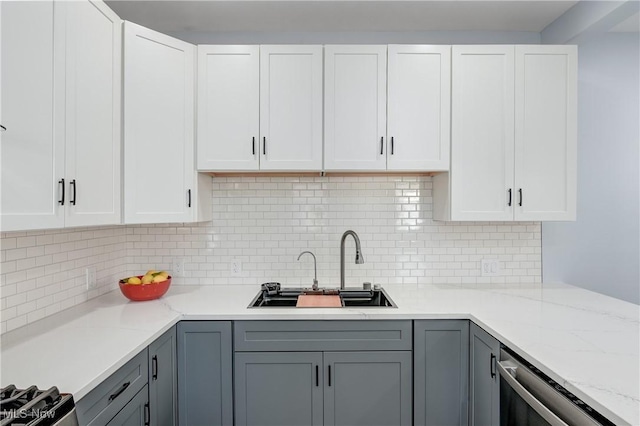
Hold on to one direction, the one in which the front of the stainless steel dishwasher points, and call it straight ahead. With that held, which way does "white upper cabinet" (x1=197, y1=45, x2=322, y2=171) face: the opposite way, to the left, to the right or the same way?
to the left

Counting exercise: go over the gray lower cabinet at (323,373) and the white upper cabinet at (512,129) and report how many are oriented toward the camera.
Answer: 2

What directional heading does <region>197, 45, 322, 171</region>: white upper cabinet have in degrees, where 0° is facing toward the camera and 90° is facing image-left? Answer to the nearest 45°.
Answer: approximately 0°

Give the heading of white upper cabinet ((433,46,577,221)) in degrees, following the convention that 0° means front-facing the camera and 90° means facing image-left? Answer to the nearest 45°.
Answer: approximately 0°

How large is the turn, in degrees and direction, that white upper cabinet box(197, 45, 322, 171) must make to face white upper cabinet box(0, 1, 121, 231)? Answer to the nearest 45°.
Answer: approximately 45° to its right

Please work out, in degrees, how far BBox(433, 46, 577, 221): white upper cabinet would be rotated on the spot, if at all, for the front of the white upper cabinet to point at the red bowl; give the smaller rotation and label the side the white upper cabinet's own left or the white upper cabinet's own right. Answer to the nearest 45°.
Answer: approximately 45° to the white upper cabinet's own right

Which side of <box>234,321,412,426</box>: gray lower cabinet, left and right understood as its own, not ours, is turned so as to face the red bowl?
right

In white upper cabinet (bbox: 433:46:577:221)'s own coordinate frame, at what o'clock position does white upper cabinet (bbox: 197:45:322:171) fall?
white upper cabinet (bbox: 197:45:322:171) is roughly at 2 o'clock from white upper cabinet (bbox: 433:46:577:221).

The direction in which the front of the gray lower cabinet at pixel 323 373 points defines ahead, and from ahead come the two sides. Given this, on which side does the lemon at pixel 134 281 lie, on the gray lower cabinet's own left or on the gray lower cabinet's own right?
on the gray lower cabinet's own right
